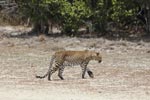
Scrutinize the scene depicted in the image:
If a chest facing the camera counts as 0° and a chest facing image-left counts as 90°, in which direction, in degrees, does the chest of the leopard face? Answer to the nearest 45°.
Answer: approximately 270°
